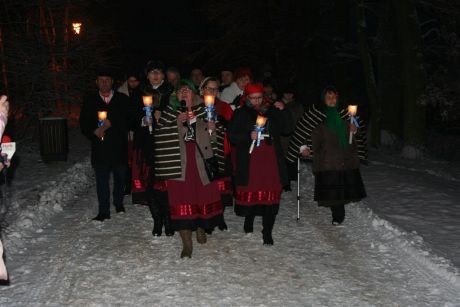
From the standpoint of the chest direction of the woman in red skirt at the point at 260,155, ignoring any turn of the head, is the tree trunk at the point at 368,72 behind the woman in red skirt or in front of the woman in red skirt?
behind

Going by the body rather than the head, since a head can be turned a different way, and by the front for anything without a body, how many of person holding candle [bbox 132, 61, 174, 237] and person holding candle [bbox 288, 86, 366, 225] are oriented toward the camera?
2

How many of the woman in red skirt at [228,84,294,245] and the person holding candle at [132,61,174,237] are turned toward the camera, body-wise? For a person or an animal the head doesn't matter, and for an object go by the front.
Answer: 2

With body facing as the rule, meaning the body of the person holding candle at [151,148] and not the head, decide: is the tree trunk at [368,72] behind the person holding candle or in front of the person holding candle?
behind

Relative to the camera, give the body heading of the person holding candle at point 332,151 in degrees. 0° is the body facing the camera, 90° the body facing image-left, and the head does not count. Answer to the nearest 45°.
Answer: approximately 0°

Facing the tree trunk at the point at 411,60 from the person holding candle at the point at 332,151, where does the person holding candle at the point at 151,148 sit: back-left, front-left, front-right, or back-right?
back-left

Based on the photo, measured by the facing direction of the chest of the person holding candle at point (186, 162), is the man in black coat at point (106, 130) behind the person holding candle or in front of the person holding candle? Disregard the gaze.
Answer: behind

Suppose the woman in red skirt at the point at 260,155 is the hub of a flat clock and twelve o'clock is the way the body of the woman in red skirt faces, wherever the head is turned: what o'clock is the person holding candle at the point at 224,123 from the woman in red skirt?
The person holding candle is roughly at 4 o'clock from the woman in red skirt.
